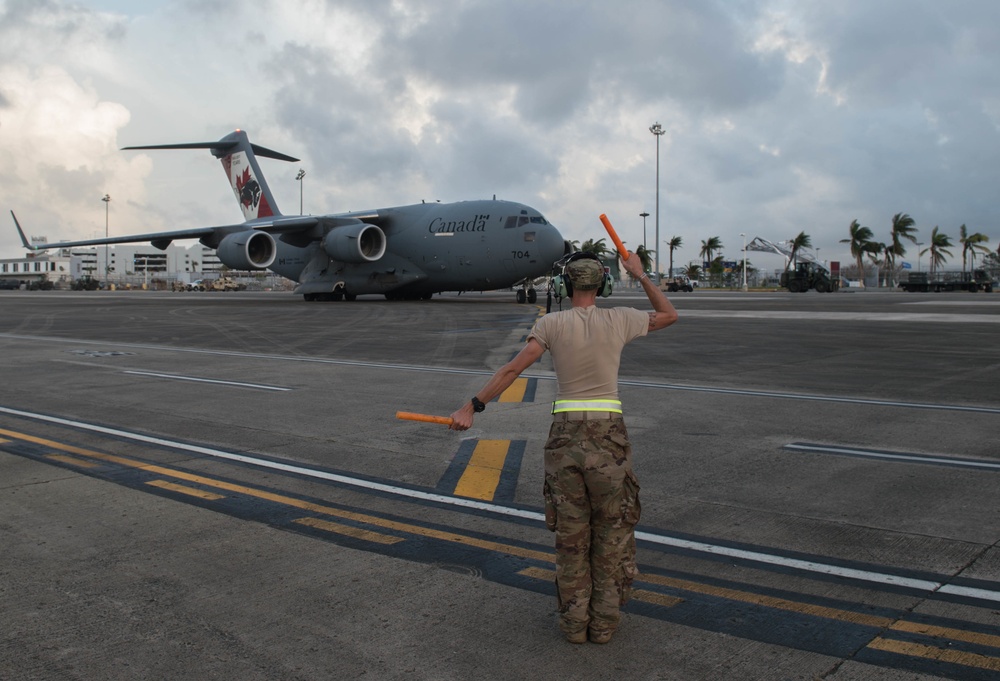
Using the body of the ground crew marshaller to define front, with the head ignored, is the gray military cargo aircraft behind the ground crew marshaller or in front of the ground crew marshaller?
in front

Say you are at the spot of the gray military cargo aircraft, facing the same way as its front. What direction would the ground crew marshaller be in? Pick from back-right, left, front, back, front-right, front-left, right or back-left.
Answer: front-right

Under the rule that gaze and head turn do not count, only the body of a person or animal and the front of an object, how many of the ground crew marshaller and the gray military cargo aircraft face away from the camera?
1

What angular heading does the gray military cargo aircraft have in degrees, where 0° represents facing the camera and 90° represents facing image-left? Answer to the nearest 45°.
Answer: approximately 315°

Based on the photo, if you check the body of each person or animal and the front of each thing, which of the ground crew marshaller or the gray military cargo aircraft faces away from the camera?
the ground crew marshaller

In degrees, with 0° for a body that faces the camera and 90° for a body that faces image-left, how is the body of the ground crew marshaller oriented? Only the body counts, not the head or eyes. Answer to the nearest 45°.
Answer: approximately 180°
